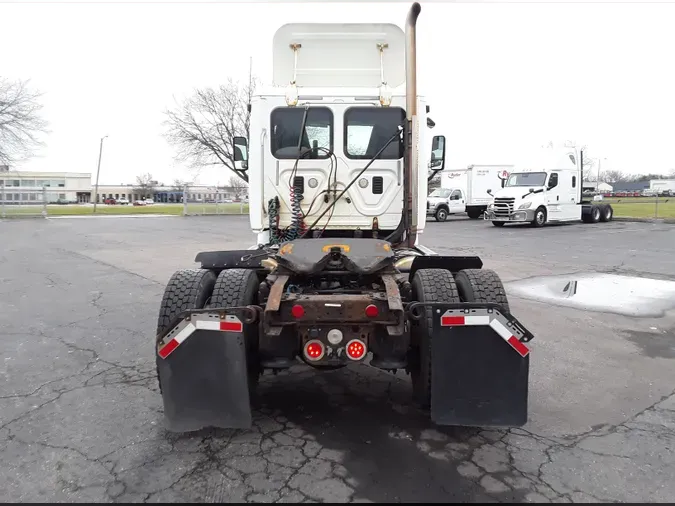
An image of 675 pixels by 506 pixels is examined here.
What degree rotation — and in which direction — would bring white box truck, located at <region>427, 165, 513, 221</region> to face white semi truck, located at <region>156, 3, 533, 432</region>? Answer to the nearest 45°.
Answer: approximately 45° to its left

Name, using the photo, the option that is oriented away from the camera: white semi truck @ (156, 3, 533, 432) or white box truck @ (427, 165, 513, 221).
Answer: the white semi truck

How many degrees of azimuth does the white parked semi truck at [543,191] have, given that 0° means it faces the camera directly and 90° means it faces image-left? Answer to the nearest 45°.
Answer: approximately 45°

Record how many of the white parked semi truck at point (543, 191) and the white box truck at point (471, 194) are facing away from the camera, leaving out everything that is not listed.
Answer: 0

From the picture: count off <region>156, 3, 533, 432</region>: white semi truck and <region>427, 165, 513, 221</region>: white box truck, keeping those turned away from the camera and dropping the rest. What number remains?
1

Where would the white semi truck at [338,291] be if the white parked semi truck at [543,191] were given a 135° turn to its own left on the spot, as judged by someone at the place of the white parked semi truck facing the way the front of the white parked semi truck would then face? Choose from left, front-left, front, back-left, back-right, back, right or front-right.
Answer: right

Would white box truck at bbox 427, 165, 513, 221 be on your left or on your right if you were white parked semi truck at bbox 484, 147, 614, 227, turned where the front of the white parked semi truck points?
on your right

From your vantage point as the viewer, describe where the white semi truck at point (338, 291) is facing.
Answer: facing away from the viewer

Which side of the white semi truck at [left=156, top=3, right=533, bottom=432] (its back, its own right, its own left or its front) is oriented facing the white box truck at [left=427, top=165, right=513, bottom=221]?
front

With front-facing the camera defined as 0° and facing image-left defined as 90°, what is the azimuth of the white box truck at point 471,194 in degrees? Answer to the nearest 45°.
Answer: approximately 45°
